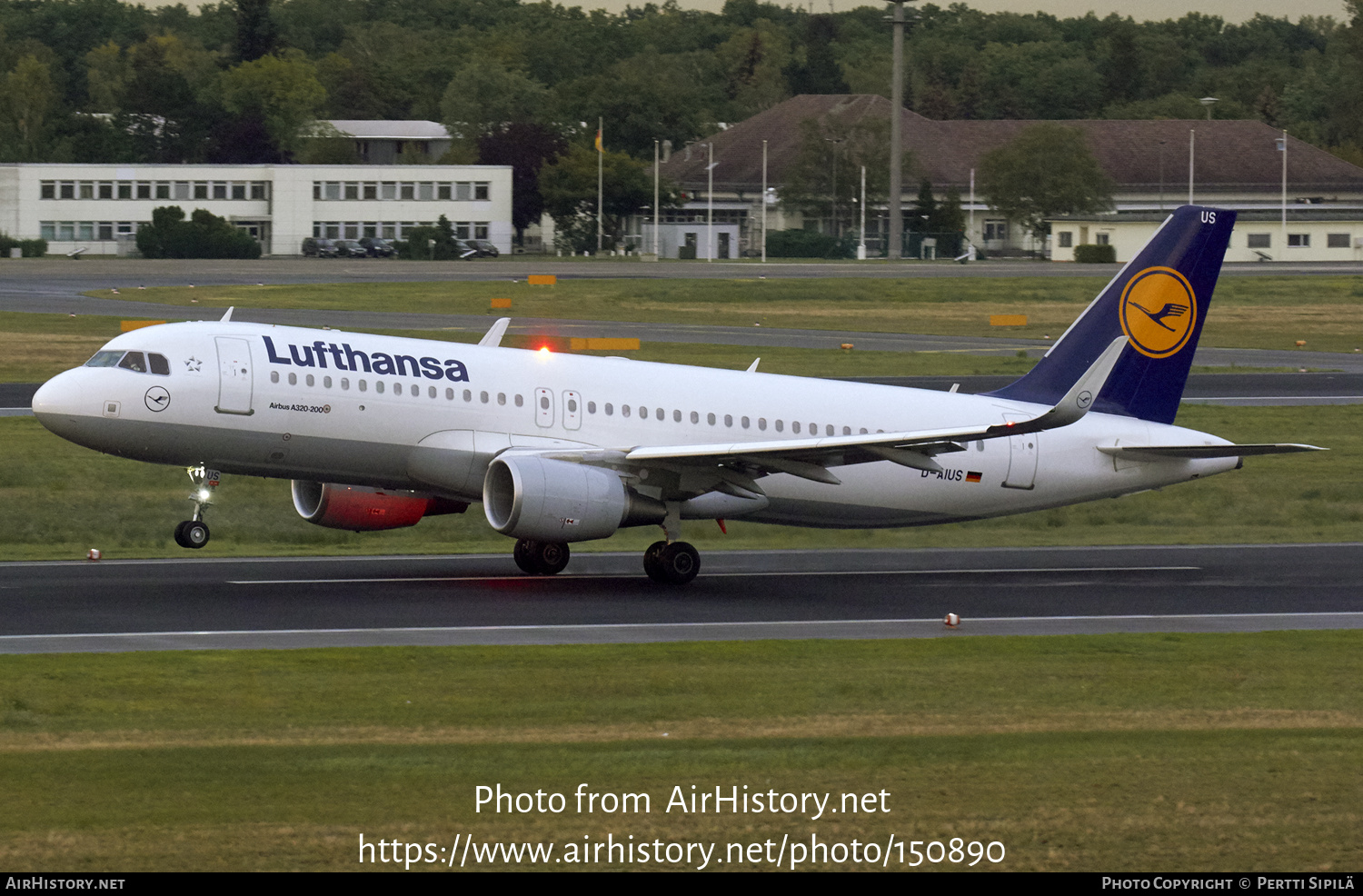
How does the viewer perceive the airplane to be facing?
facing the viewer and to the left of the viewer
